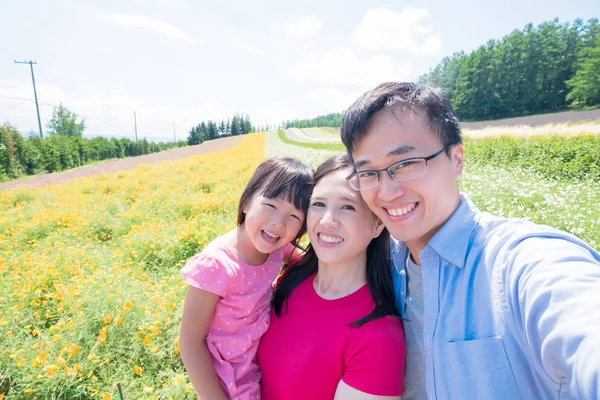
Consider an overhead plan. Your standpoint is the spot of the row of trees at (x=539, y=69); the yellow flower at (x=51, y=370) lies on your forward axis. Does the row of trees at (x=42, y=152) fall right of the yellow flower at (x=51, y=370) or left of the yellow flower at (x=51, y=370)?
right

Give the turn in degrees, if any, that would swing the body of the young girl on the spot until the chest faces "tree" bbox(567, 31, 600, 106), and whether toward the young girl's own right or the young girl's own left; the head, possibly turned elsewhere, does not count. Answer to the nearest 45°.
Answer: approximately 90° to the young girl's own left

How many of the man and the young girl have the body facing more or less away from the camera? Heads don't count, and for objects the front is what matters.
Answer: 0

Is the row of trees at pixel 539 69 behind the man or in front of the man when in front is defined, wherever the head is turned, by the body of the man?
behind

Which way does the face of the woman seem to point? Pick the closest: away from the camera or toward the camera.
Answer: toward the camera

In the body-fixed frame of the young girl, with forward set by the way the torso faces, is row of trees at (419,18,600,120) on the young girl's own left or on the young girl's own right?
on the young girl's own left

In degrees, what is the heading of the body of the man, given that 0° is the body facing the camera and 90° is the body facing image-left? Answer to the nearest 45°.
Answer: approximately 45°

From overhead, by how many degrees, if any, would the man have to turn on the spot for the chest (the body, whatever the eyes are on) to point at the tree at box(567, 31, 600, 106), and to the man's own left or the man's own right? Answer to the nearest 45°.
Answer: approximately 135° to the man's own right

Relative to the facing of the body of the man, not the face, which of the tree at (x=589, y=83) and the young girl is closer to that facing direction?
the young girl

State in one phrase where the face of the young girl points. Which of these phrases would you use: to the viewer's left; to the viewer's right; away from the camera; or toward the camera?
toward the camera

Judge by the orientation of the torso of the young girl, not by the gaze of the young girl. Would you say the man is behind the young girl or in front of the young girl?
in front
